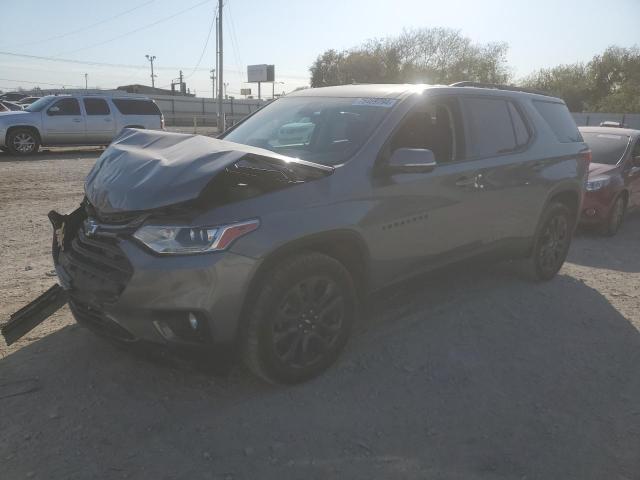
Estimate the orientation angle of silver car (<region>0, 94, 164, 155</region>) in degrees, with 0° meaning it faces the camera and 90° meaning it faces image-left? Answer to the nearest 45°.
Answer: approximately 90°

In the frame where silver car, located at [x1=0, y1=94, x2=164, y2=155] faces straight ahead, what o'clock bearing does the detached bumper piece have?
The detached bumper piece is roughly at 9 o'clock from the silver car.

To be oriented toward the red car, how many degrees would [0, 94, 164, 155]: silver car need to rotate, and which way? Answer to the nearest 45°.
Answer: approximately 135° to its left

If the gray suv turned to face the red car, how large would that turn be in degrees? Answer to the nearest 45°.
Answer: approximately 180°

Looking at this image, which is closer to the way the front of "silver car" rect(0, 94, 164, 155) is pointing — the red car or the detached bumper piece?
the detached bumper piece

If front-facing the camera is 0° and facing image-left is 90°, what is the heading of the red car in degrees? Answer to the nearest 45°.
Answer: approximately 45°

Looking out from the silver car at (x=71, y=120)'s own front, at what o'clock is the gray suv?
The gray suv is roughly at 9 o'clock from the silver car.

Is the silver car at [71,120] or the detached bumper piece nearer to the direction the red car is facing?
the detached bumper piece
